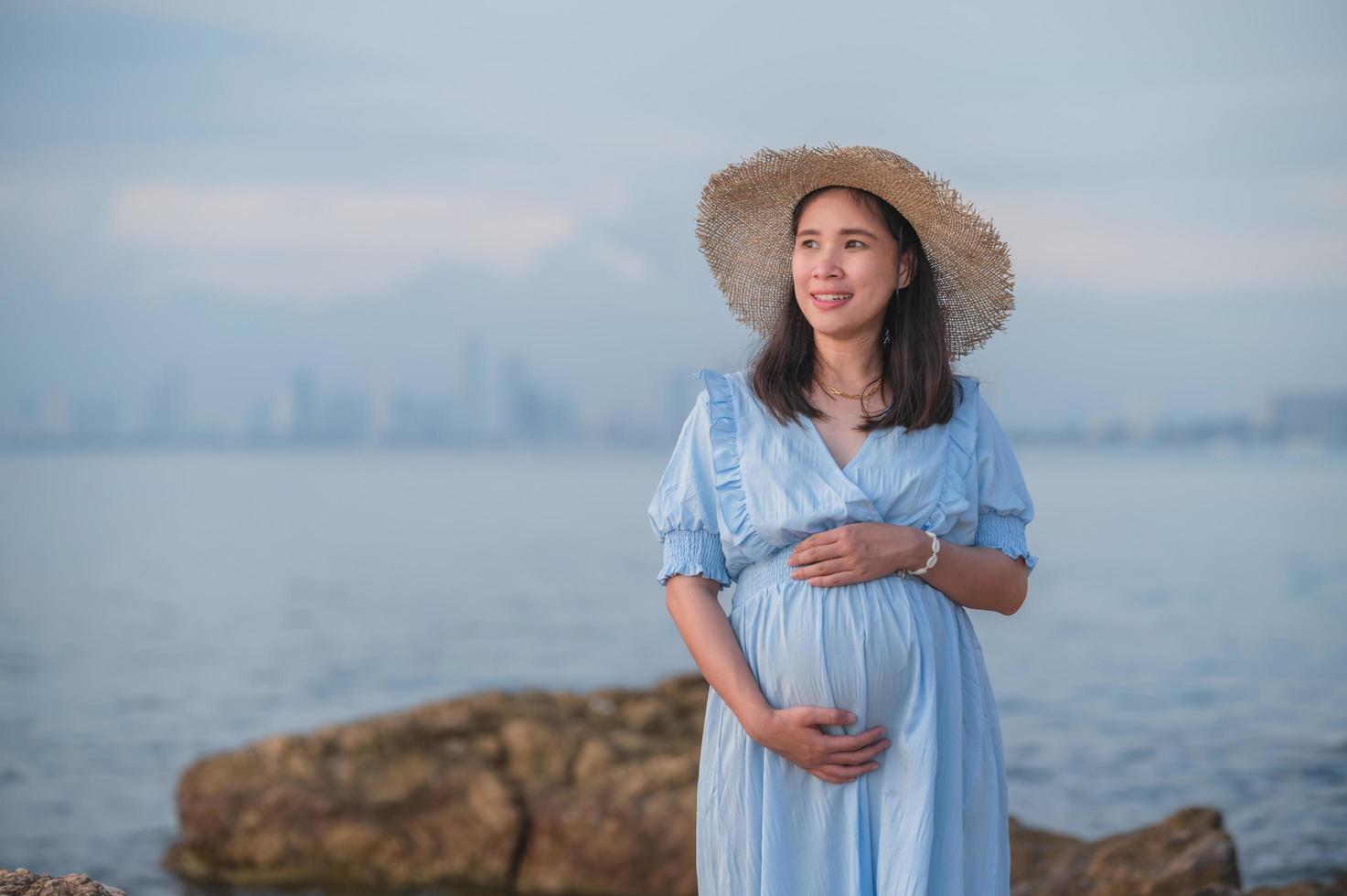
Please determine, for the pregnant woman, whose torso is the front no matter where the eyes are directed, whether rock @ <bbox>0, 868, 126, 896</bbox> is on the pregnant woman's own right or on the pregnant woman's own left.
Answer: on the pregnant woman's own right

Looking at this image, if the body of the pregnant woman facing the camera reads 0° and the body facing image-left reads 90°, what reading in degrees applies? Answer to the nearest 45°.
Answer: approximately 0°

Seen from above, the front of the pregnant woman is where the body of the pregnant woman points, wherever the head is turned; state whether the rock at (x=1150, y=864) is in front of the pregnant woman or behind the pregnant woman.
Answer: behind

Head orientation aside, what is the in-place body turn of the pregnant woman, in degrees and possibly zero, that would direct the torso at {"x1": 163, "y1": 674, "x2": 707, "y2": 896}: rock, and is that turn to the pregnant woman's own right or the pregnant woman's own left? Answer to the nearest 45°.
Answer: approximately 135° to the pregnant woman's own right
